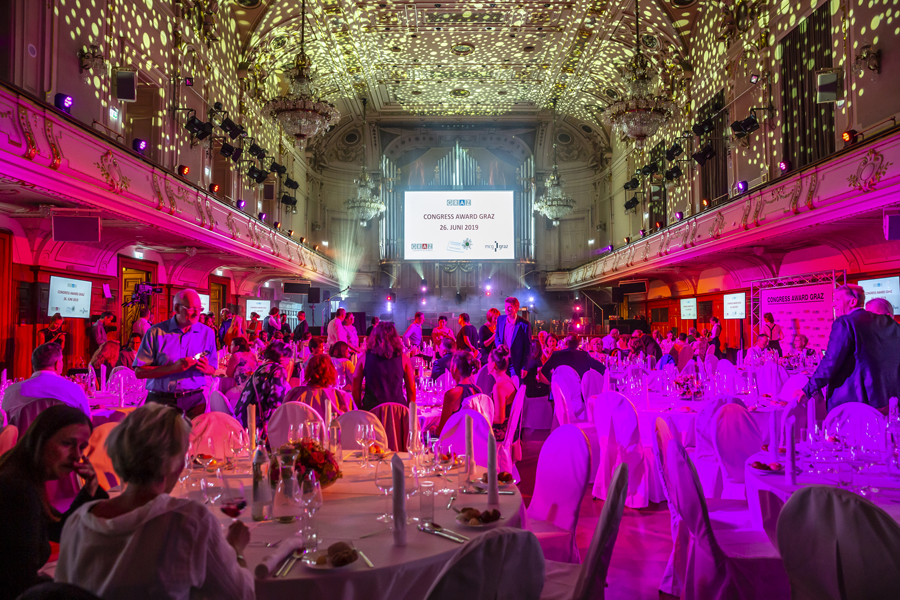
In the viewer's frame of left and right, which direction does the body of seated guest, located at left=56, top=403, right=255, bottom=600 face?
facing away from the viewer and to the right of the viewer

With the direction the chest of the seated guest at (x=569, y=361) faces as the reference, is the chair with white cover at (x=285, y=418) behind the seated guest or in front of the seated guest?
behind

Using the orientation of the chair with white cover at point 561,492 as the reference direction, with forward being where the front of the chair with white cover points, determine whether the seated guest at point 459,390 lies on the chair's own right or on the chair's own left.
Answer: on the chair's own right

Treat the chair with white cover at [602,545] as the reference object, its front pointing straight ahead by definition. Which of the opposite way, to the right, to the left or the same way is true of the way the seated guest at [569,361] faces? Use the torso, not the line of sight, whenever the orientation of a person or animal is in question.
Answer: to the right

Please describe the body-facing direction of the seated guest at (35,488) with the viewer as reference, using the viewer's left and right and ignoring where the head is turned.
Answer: facing to the right of the viewer

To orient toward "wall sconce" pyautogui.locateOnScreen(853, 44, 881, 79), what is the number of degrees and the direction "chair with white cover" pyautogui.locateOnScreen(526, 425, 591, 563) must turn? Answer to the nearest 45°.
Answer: approximately 180°

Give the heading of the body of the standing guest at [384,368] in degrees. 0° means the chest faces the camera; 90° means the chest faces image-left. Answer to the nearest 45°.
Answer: approximately 180°

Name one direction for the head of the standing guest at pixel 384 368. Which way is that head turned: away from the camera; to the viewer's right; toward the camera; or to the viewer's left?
away from the camera

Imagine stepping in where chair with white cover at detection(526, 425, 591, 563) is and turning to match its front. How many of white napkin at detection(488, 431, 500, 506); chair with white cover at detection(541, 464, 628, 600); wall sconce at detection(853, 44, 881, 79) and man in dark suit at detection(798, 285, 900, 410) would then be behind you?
2

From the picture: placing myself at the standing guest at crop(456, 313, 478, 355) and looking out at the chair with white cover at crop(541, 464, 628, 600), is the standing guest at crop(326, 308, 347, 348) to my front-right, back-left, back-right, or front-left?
back-right

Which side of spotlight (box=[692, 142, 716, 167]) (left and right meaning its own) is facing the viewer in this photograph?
left
